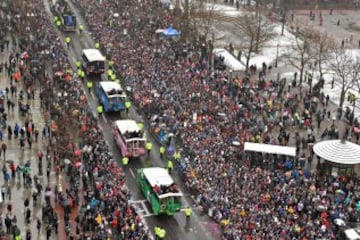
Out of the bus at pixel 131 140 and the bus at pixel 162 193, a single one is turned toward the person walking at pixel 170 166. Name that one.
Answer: the bus at pixel 131 140

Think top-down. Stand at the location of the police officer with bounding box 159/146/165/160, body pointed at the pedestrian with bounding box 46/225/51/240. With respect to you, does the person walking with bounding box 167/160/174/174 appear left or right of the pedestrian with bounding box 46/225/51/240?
left

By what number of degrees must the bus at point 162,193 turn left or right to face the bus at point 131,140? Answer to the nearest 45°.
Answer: approximately 135° to its left

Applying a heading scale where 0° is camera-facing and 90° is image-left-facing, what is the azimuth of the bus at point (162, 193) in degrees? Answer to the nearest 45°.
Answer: approximately 315°

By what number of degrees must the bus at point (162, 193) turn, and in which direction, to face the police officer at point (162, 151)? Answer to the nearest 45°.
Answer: approximately 135° to its left

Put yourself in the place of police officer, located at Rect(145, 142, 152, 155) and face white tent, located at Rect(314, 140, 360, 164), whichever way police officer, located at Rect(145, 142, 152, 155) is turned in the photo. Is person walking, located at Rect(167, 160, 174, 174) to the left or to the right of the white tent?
right

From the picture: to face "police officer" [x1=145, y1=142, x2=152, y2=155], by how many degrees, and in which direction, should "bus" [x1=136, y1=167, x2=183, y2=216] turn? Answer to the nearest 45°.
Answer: approximately 135° to its left

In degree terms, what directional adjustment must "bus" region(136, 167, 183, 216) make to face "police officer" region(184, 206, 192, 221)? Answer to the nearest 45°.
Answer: approximately 45° to its left

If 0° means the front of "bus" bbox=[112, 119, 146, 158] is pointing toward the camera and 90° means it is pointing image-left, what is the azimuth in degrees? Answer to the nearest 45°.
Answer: approximately 315°

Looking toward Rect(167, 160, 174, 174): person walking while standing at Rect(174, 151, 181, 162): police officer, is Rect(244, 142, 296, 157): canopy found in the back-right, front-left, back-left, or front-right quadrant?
back-left

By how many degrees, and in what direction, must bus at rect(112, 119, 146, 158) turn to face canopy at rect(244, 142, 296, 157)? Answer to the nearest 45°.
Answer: approximately 45° to its left
